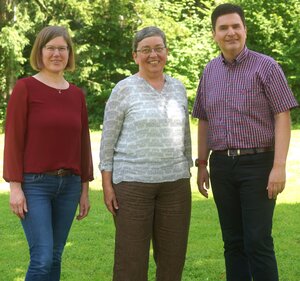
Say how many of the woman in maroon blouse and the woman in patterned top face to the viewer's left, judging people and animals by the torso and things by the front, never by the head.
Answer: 0

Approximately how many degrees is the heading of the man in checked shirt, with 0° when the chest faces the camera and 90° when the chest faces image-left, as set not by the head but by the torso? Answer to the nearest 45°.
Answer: approximately 45°

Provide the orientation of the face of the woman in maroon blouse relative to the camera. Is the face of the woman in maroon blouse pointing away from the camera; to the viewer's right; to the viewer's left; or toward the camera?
toward the camera

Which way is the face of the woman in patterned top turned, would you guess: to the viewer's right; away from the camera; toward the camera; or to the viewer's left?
toward the camera

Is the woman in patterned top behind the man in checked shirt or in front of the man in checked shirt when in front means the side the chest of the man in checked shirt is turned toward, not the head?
in front

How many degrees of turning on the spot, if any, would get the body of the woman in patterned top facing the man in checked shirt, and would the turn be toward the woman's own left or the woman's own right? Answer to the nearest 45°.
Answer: approximately 45° to the woman's own left

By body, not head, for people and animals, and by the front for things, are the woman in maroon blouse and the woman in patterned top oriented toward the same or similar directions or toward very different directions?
same or similar directions

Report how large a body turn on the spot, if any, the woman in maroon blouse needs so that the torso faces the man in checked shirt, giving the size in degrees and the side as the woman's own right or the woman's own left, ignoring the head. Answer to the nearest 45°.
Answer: approximately 45° to the woman's own left

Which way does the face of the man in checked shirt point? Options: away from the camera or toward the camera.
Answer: toward the camera

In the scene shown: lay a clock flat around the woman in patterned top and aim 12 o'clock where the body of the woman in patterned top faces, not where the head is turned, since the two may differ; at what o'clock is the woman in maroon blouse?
The woman in maroon blouse is roughly at 4 o'clock from the woman in patterned top.

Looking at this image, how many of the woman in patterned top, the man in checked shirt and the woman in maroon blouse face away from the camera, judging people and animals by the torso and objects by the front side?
0

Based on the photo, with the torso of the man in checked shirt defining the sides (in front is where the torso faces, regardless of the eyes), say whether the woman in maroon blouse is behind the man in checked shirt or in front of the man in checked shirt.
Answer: in front

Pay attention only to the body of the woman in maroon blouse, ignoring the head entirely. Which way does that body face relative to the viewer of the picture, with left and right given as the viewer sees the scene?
facing the viewer and to the right of the viewer

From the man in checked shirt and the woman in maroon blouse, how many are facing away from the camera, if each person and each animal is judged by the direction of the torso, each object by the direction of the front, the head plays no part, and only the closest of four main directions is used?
0
